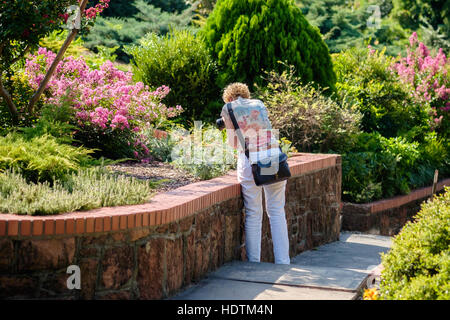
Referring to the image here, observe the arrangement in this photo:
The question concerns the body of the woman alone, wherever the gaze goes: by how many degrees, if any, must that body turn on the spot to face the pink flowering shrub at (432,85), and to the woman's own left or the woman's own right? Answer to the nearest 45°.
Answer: approximately 90° to the woman's own right

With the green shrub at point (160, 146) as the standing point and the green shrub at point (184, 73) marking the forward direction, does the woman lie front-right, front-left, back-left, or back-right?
back-right

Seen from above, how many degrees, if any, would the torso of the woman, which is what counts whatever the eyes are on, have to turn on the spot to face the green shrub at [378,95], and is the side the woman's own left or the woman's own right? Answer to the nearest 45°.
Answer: approximately 45° to the woman's own right

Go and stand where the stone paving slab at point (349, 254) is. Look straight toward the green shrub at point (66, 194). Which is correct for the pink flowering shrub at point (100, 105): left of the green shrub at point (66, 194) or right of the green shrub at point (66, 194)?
right

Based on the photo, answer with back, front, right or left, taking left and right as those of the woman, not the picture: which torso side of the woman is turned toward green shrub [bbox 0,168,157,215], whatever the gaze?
left

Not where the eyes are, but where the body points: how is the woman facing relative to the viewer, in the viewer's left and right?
facing away from the viewer and to the left of the viewer

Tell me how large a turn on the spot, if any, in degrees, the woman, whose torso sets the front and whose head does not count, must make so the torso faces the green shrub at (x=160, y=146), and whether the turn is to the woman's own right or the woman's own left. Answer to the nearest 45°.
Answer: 0° — they already face it

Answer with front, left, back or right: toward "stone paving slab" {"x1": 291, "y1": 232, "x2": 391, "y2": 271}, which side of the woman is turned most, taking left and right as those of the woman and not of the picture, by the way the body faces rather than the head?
right

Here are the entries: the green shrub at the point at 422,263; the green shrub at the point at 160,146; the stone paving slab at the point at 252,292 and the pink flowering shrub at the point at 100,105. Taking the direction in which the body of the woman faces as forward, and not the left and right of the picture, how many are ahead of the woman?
2

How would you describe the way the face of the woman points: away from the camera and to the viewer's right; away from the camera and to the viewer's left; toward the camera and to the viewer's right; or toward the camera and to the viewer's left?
away from the camera and to the viewer's left

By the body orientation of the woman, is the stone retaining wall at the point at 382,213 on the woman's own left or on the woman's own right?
on the woman's own right
